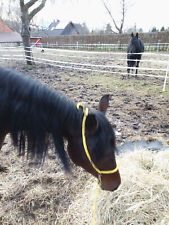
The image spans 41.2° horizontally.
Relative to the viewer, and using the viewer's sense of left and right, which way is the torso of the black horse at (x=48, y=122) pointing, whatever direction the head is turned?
facing to the right of the viewer

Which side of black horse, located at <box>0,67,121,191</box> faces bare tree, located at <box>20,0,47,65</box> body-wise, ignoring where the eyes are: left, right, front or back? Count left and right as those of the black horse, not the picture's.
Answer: left

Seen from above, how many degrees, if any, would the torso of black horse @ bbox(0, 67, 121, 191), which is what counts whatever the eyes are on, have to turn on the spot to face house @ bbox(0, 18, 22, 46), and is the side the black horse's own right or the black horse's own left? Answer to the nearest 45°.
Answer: approximately 90° to the black horse's own left

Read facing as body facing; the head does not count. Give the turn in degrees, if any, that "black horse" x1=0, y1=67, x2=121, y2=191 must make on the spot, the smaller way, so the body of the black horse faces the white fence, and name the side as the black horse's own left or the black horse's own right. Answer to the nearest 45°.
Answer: approximately 90° to the black horse's own left
